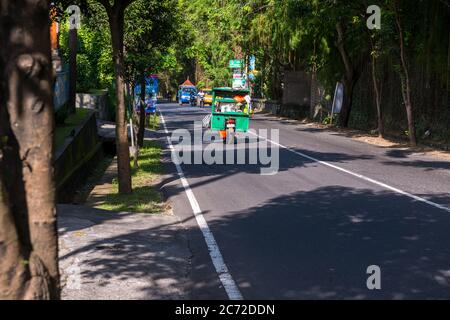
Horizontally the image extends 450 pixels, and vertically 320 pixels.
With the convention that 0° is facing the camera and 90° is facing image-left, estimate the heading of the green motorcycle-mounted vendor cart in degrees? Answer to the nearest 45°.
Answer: approximately 180°
